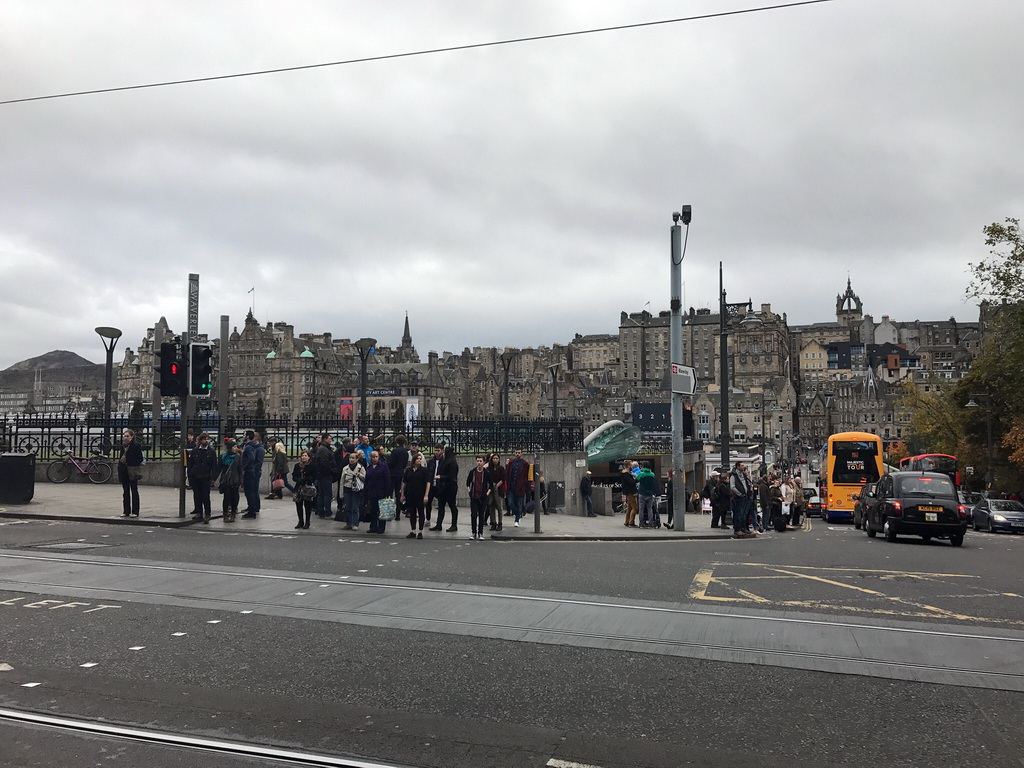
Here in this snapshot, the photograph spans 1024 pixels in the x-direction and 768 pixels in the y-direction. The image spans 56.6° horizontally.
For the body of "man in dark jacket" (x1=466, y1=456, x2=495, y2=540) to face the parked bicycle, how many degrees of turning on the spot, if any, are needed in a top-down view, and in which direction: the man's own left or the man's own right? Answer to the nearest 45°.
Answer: approximately 135° to the man's own right

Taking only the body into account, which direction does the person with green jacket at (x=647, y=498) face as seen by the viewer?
away from the camera

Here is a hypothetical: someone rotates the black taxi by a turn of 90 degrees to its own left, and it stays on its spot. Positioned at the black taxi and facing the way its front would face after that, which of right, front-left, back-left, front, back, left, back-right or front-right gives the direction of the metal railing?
front-right

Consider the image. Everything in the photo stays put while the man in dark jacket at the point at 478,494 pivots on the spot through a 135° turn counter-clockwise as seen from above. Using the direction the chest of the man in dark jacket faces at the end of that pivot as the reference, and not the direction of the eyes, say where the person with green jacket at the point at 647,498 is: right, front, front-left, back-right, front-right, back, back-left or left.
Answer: front

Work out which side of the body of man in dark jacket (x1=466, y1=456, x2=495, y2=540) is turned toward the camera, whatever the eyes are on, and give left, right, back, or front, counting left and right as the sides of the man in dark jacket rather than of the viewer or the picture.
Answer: front

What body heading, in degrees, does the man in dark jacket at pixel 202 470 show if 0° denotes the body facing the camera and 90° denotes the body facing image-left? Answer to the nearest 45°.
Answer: approximately 0°

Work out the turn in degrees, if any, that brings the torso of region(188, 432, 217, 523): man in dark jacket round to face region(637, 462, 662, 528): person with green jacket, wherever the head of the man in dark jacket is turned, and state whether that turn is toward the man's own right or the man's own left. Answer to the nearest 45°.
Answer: approximately 90° to the man's own left

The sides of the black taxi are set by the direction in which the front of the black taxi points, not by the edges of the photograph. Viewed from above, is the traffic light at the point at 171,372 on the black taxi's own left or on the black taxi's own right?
on the black taxi's own left

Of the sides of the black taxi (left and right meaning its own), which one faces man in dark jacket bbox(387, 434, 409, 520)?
left

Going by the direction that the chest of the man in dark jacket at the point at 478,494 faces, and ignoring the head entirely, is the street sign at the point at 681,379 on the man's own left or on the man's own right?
on the man's own left

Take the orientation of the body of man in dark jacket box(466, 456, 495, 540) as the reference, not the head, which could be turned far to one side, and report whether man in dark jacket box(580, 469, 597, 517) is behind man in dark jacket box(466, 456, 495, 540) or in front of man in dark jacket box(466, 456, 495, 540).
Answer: behind
